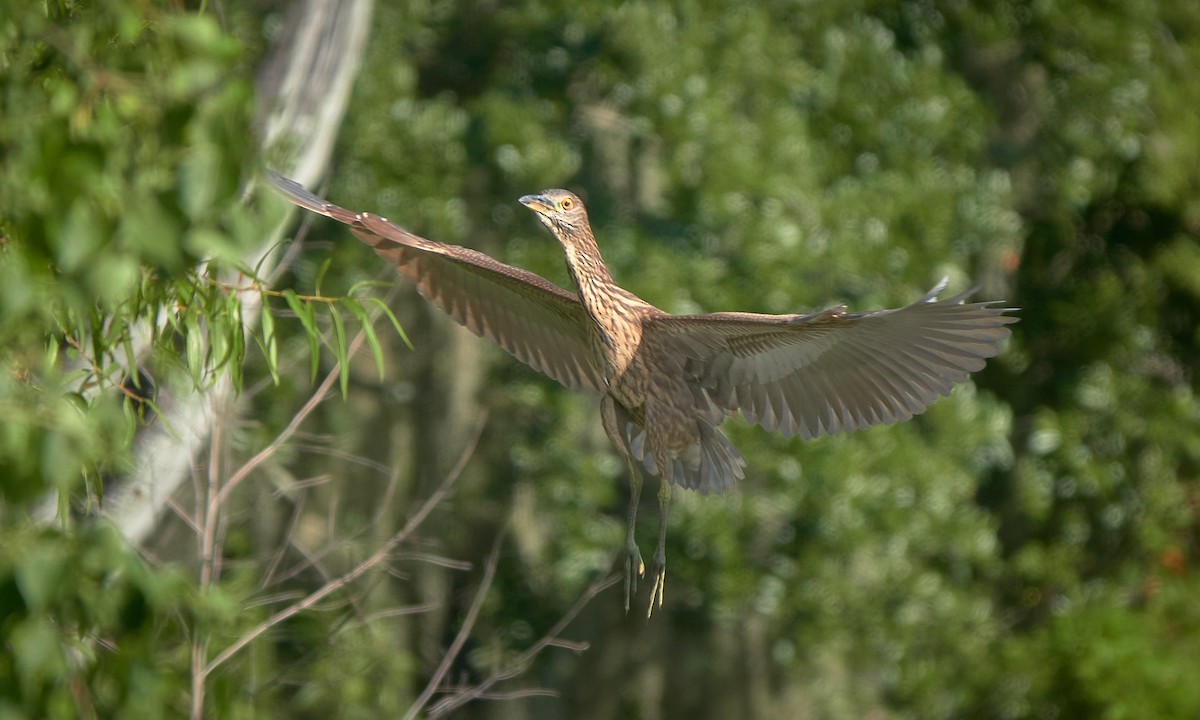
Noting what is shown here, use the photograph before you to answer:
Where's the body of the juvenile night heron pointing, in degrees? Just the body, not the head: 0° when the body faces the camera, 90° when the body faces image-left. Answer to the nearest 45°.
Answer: approximately 45°
